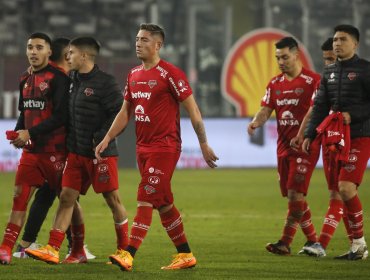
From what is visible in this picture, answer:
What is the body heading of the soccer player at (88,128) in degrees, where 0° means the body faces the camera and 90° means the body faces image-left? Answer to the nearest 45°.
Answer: approximately 45°

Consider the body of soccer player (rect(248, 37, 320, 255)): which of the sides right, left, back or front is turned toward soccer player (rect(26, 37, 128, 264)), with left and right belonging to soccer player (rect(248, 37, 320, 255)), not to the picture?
front

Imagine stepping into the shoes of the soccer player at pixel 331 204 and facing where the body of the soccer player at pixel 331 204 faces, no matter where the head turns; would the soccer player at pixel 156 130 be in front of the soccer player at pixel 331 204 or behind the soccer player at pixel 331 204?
in front

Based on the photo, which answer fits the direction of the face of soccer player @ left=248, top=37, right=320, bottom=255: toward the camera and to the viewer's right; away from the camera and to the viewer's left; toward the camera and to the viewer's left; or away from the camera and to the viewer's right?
toward the camera and to the viewer's left

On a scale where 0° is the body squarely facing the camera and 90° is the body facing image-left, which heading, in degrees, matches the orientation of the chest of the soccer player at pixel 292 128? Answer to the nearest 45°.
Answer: approximately 45°

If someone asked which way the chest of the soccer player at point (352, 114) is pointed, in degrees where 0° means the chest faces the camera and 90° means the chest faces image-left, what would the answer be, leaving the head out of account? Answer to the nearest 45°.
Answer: approximately 45°

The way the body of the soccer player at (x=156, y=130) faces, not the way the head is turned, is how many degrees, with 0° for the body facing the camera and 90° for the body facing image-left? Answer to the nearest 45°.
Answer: approximately 45°

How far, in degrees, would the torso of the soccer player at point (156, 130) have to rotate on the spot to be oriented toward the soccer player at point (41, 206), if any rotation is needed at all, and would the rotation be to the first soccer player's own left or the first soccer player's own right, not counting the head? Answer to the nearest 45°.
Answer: approximately 90° to the first soccer player's own right

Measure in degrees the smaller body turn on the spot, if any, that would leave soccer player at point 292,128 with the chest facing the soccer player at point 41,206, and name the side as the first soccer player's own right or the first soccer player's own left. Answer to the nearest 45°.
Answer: approximately 45° to the first soccer player's own right
